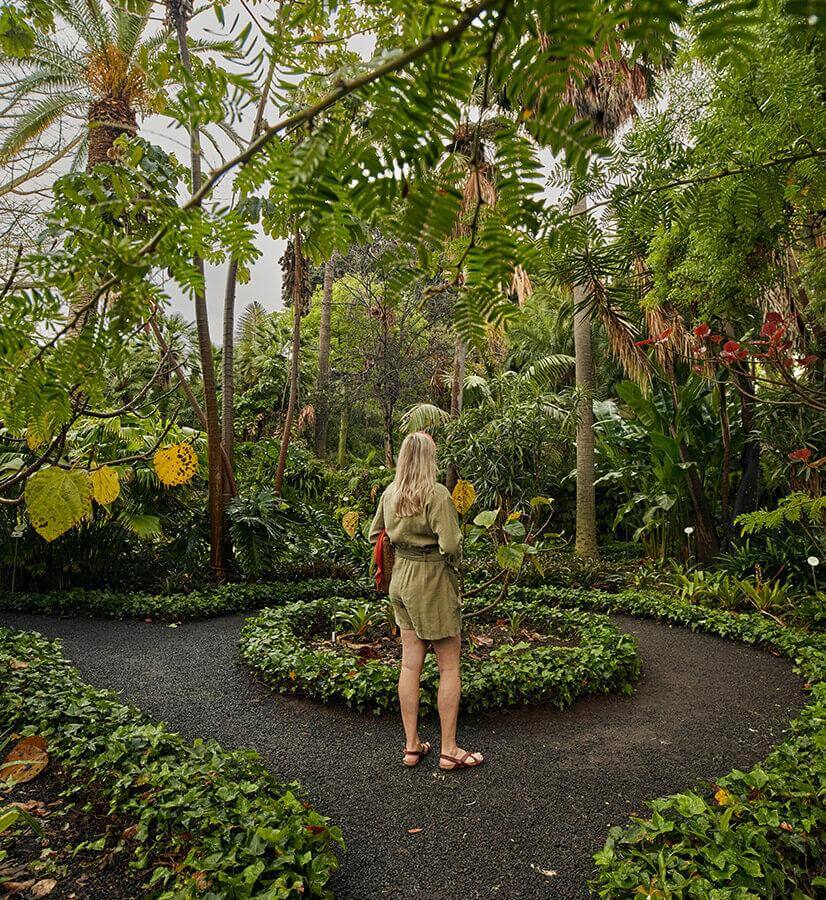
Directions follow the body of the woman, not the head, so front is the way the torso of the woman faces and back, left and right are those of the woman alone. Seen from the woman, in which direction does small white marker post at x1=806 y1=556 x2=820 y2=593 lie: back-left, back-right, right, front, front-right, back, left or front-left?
front

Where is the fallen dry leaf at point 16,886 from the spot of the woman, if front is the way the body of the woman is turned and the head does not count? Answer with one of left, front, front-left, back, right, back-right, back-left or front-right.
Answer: back

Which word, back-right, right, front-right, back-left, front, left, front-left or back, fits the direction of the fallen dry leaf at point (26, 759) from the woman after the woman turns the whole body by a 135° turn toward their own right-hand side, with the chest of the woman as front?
right

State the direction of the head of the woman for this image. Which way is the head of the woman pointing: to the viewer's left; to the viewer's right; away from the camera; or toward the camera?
away from the camera

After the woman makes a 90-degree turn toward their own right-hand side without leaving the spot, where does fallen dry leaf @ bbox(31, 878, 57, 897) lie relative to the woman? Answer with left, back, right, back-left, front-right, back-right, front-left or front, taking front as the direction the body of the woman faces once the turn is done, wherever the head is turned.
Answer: right

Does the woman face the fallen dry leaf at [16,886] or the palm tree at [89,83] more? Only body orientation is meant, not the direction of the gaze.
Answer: the palm tree

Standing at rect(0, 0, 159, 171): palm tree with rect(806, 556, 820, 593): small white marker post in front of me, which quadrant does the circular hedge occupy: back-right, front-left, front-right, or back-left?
front-right

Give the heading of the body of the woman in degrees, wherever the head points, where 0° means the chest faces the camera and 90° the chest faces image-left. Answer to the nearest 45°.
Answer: approximately 225°

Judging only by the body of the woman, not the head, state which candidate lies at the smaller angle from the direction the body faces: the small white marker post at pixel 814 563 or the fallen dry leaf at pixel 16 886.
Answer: the small white marker post

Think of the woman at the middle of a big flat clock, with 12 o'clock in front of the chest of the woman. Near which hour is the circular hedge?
The circular hedge is roughly at 11 o'clock from the woman.

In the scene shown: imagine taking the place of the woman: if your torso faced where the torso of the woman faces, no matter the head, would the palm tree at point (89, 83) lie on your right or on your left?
on your left
